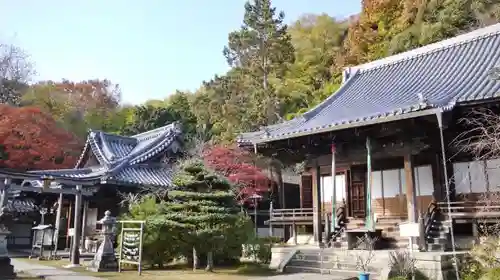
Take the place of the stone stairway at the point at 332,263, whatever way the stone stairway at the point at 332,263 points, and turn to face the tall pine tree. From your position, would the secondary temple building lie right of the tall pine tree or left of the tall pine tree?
left

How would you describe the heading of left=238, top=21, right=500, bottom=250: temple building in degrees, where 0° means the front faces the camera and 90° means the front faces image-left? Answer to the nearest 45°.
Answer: approximately 45°

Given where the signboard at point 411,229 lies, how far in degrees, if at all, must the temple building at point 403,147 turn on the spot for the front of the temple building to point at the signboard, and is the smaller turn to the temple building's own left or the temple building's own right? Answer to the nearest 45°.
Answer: approximately 45° to the temple building's own left

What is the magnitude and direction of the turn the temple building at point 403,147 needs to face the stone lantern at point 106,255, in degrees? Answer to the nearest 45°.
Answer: approximately 45° to its right

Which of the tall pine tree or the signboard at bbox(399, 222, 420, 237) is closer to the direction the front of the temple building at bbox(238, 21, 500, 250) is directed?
the signboard

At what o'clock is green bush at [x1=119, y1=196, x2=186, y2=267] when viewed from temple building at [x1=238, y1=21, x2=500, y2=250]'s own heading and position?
The green bush is roughly at 1 o'clock from the temple building.

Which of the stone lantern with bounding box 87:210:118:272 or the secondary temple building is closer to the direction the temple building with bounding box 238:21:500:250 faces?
the stone lantern

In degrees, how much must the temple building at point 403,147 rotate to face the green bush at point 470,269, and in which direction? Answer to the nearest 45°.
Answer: approximately 45° to its left
